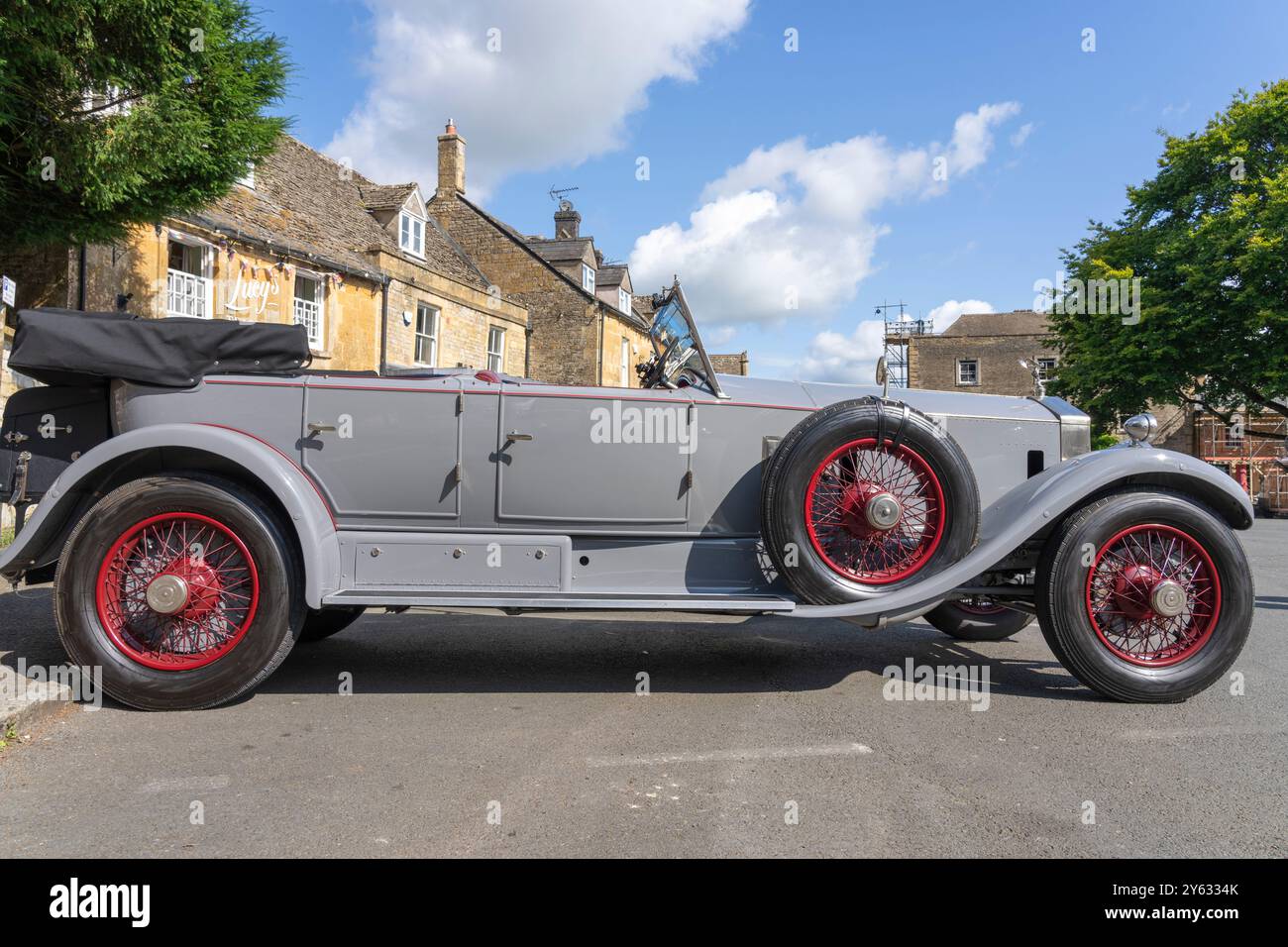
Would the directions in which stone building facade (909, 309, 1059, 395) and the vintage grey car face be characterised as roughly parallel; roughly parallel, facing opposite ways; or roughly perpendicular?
roughly perpendicular

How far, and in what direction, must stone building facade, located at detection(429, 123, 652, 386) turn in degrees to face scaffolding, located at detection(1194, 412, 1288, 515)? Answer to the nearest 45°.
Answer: approximately 45° to its left

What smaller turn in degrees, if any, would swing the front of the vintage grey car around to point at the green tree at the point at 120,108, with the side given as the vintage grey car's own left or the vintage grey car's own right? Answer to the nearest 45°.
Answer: approximately 135° to the vintage grey car's own left

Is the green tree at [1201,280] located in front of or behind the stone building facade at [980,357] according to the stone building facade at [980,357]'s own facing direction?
in front

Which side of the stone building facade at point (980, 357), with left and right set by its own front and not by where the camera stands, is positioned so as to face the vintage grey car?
front

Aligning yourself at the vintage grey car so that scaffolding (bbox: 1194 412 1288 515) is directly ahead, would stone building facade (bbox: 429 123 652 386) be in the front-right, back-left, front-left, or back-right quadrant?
front-left

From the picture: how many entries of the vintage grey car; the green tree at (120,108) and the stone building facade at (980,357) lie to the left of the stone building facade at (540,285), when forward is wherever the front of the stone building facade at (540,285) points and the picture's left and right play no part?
1

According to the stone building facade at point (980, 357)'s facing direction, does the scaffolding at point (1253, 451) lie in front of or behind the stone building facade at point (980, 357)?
in front

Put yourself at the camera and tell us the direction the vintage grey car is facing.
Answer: facing to the right of the viewer

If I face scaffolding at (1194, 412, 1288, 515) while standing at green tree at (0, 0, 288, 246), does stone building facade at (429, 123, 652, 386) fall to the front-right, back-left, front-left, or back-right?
front-left

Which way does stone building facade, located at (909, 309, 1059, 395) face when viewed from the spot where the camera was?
facing the viewer

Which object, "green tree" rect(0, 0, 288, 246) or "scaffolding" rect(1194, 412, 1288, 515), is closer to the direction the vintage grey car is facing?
the scaffolding

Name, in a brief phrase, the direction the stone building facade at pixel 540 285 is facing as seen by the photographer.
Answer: facing the viewer and to the right of the viewer

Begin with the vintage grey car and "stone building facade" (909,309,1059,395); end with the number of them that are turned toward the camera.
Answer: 1
